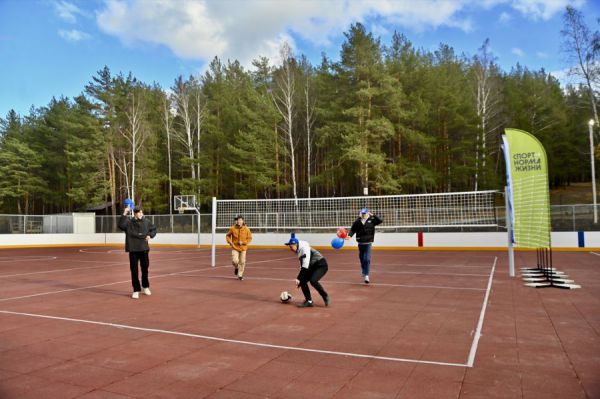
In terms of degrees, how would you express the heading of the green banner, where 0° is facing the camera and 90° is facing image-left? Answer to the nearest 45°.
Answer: approximately 0°

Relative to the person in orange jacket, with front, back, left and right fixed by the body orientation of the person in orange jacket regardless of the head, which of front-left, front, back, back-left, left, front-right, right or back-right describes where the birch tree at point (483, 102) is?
back-left

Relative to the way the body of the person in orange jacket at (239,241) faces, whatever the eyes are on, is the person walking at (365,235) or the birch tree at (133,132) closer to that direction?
the person walking

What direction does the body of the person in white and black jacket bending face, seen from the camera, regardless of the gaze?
to the viewer's left

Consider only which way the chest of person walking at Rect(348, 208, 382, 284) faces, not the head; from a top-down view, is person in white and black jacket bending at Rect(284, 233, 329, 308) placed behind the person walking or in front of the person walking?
in front

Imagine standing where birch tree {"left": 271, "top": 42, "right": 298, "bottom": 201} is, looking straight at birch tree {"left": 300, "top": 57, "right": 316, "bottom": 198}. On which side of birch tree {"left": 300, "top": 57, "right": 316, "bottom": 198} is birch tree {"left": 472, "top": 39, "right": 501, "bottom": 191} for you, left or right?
right

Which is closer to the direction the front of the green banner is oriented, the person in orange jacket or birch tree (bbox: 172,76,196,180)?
the person in orange jacket

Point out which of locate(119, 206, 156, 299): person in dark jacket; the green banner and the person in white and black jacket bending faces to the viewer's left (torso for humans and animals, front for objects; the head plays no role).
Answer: the person in white and black jacket bending

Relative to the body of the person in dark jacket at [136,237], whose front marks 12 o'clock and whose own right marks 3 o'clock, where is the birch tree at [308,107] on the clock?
The birch tree is roughly at 7 o'clock from the person in dark jacket.

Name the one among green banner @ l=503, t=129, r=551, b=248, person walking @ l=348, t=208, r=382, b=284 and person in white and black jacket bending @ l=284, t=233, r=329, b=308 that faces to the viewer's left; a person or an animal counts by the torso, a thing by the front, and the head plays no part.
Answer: the person in white and black jacket bending

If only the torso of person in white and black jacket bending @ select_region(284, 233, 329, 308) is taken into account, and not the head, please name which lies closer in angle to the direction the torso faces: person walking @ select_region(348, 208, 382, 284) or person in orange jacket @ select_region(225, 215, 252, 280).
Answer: the person in orange jacket

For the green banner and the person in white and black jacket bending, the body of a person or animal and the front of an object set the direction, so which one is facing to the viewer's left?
the person in white and black jacket bending

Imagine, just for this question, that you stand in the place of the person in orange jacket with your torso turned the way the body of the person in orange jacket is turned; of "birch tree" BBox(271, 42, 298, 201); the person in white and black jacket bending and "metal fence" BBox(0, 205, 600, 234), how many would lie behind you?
2

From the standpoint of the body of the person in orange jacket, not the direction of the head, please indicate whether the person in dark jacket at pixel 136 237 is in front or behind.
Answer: in front

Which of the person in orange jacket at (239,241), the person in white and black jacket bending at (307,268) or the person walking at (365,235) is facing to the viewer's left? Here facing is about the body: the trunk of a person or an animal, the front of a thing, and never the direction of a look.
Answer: the person in white and black jacket bending

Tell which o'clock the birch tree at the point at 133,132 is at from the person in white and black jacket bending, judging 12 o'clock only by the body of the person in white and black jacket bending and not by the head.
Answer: The birch tree is roughly at 2 o'clock from the person in white and black jacket bending.
